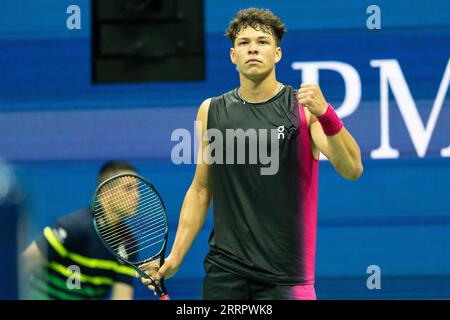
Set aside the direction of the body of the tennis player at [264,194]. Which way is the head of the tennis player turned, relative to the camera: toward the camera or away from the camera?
toward the camera

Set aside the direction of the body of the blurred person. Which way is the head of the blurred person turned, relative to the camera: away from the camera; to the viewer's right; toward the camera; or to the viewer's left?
toward the camera

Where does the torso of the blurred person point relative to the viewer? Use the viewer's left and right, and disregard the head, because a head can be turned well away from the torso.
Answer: facing the viewer and to the right of the viewer

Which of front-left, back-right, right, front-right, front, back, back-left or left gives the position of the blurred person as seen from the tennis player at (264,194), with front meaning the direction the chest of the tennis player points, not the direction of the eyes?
back-right

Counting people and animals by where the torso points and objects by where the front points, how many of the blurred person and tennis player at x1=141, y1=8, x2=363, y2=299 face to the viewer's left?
0

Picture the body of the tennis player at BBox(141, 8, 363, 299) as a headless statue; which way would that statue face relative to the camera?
toward the camera

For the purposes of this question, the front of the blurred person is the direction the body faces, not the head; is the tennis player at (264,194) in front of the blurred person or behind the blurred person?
in front
